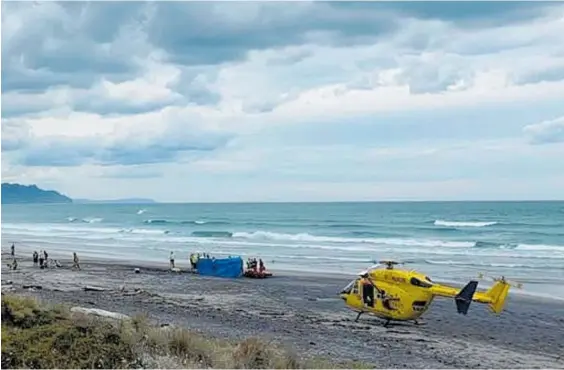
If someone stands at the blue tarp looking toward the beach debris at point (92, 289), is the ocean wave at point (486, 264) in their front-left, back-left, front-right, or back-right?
back-left

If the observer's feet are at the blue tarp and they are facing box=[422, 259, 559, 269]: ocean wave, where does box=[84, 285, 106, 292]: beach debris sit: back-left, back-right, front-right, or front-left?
back-right

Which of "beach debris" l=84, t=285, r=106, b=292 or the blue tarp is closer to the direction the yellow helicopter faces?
the beach debris

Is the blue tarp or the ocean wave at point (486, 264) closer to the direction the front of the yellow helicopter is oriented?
the blue tarp

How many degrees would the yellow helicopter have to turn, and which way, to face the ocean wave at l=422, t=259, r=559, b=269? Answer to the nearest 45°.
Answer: approximately 90° to its right

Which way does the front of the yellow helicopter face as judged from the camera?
facing to the left of the viewer

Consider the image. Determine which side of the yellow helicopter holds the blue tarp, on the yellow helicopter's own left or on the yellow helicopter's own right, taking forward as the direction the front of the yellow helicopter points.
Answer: on the yellow helicopter's own right
